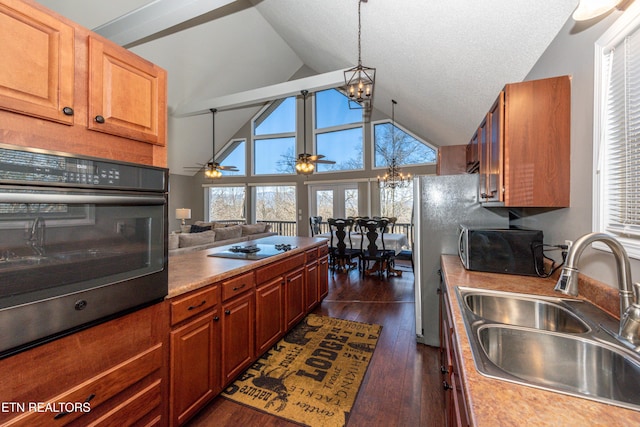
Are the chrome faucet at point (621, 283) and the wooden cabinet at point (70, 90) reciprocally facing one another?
yes

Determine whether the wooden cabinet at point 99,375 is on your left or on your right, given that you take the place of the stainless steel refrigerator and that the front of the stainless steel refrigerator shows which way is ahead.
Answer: on your left

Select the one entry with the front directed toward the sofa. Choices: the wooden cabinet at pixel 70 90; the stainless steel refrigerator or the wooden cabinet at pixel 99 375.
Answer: the stainless steel refrigerator

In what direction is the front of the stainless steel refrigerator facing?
to the viewer's left

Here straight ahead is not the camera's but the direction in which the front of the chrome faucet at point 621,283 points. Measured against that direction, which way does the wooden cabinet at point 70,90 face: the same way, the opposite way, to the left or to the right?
the opposite way

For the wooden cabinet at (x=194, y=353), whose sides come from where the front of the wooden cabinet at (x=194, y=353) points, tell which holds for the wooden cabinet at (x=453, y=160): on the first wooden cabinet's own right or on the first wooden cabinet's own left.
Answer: on the first wooden cabinet's own left

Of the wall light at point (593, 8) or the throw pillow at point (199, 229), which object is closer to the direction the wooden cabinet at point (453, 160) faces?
the throw pillow

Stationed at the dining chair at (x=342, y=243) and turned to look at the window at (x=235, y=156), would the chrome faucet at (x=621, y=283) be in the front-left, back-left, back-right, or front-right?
back-left

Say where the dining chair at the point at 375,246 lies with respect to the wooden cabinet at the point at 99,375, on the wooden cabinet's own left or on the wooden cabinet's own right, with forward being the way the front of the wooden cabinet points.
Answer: on the wooden cabinet's own left

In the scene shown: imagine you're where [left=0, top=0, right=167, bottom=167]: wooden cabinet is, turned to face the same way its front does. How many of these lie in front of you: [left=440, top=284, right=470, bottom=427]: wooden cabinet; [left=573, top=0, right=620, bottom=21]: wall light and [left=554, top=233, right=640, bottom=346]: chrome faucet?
3

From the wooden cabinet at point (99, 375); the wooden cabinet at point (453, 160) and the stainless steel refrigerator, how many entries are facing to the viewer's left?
2

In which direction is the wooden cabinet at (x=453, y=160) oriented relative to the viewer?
to the viewer's left

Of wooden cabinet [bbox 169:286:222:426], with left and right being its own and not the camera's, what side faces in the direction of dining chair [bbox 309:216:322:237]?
left
